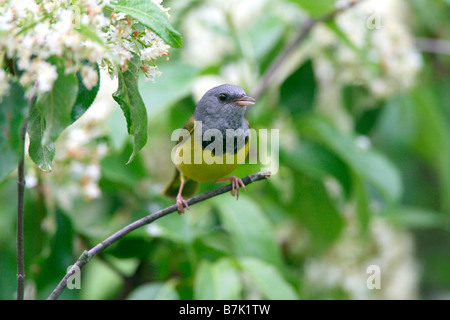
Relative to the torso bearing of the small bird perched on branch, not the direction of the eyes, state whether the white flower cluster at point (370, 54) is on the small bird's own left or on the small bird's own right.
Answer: on the small bird's own left

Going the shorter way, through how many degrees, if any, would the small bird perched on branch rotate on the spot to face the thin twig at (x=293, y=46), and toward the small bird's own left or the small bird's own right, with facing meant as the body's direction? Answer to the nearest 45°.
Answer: approximately 135° to the small bird's own left

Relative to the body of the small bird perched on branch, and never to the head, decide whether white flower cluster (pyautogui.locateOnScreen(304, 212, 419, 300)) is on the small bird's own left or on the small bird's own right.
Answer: on the small bird's own left
